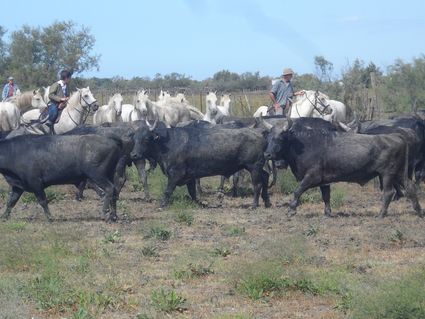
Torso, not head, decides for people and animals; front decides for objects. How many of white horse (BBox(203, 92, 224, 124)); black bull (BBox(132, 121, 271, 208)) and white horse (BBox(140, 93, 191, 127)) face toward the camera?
1

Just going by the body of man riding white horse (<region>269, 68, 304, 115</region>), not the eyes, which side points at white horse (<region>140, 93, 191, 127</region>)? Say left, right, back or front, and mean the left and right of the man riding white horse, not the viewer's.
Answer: back

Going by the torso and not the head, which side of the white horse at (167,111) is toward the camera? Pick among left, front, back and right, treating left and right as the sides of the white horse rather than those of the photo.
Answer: left

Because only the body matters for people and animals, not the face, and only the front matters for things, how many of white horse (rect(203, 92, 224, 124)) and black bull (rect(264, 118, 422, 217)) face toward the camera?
1

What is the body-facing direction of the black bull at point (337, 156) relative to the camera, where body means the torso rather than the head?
to the viewer's left

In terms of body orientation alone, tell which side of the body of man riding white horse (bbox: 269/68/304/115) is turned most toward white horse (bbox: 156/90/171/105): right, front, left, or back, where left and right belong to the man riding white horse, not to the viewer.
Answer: back

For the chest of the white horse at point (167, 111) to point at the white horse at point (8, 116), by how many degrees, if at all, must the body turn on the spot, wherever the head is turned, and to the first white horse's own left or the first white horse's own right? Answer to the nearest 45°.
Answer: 0° — it already faces it

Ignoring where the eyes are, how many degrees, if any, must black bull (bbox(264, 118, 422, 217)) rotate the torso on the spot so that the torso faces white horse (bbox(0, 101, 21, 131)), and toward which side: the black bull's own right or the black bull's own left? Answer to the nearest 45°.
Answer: approximately 45° to the black bull's own right

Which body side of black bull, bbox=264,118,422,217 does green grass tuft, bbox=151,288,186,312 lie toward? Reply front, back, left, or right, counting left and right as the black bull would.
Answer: left

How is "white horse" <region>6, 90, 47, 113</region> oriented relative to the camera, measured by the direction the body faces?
to the viewer's right

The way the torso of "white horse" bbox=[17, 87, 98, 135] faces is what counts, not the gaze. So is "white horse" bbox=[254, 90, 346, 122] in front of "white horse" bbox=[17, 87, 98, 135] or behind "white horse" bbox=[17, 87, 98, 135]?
in front

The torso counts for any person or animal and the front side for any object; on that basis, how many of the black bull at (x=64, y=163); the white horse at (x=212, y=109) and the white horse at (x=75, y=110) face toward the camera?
1
